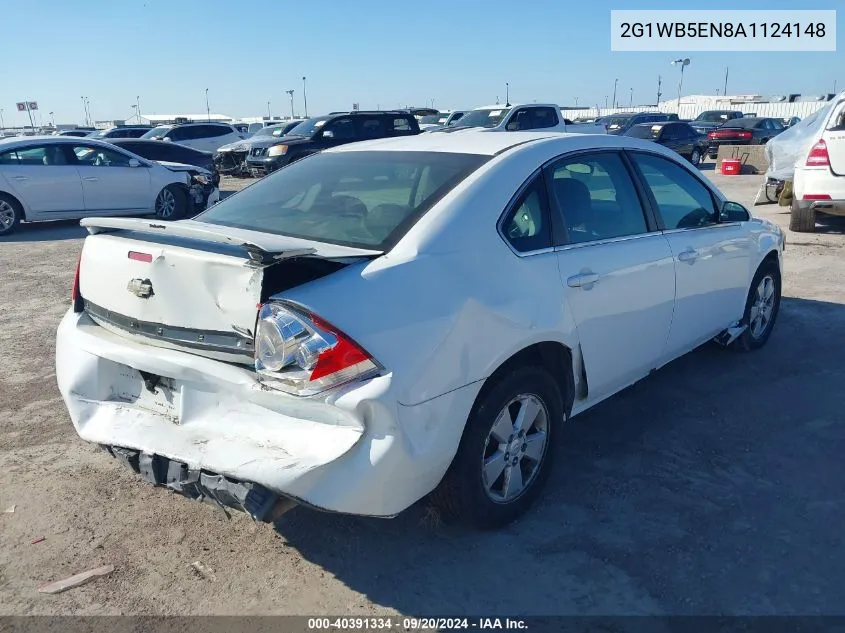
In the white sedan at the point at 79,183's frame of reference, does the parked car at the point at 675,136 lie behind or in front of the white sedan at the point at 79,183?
in front

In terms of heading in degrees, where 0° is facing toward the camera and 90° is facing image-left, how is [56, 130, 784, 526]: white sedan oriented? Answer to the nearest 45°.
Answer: approximately 225°

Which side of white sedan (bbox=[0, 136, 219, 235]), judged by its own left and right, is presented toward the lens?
right

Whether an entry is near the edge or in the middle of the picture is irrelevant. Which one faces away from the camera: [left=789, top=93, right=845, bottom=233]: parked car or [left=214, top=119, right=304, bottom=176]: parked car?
[left=789, top=93, right=845, bottom=233]: parked car

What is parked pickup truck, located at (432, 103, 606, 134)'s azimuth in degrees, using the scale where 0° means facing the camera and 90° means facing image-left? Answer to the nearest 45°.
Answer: approximately 45°

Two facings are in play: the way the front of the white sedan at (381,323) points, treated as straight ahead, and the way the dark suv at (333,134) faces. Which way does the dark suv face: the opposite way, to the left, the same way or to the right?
the opposite way

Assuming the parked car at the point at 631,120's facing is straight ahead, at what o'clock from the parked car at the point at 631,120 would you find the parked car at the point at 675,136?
the parked car at the point at 675,136 is roughly at 10 o'clock from the parked car at the point at 631,120.

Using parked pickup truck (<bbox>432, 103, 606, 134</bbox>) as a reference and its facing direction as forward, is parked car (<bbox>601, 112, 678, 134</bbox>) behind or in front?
behind

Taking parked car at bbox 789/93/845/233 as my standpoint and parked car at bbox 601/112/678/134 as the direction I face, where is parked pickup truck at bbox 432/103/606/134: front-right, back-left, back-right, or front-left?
front-left

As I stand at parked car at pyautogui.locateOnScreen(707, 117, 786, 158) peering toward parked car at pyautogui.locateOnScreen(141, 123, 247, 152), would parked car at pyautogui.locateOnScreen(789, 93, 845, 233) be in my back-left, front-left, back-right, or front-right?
front-left

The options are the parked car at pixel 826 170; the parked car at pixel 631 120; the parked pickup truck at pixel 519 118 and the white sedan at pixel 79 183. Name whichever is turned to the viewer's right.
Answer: the white sedan

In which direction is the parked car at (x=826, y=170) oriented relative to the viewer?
away from the camera

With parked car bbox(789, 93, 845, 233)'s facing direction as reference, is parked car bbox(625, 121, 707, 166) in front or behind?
in front

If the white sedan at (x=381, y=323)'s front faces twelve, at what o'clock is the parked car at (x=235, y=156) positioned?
The parked car is roughly at 10 o'clock from the white sedan.

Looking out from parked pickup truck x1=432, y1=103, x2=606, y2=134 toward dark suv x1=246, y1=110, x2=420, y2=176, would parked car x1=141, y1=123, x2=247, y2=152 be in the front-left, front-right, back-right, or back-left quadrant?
front-right
